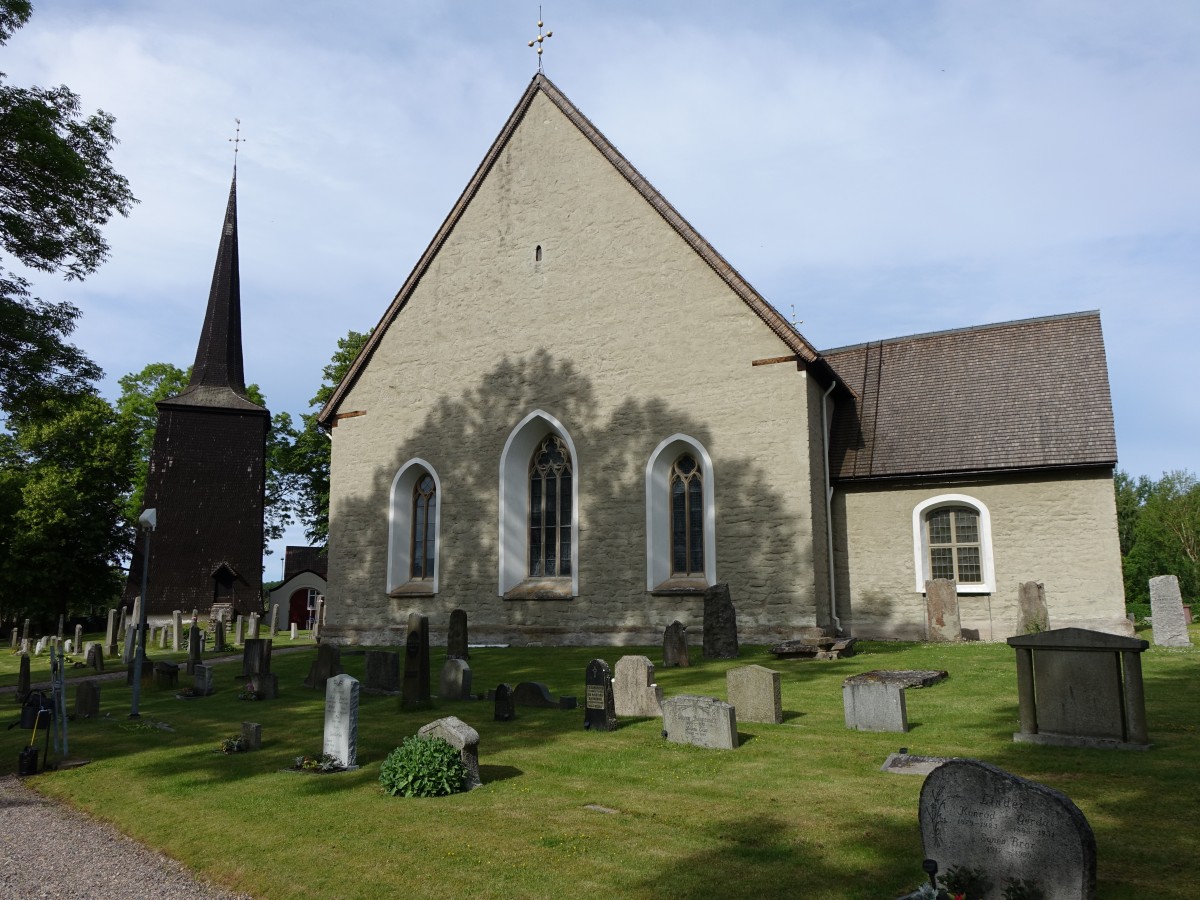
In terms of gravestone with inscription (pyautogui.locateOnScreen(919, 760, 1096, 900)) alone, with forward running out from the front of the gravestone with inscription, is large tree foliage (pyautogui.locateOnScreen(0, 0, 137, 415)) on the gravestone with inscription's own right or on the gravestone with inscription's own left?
on the gravestone with inscription's own right

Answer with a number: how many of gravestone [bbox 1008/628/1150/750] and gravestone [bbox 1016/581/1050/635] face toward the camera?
2

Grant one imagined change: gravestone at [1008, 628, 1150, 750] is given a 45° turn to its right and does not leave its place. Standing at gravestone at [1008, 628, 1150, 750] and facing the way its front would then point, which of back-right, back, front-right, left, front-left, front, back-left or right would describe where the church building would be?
right

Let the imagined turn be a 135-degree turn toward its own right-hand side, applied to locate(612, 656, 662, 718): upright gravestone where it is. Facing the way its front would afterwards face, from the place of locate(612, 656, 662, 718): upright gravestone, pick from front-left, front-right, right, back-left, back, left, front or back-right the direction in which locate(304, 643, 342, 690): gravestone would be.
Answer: front-left

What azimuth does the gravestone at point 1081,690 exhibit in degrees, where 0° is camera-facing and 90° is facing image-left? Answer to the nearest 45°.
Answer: approximately 0°

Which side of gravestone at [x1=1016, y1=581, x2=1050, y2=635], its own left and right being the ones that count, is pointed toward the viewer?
front

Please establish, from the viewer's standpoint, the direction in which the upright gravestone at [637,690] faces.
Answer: facing the viewer and to the left of the viewer

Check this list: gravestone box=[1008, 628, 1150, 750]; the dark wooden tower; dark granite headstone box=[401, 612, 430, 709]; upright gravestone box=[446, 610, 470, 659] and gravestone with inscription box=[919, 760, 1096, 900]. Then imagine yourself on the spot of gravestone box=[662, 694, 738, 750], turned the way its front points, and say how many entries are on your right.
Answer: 3

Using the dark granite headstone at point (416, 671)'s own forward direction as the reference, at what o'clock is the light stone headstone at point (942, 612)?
The light stone headstone is roughly at 7 o'clock from the dark granite headstone.

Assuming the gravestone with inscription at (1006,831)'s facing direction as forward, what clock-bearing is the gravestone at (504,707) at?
The gravestone is roughly at 3 o'clock from the gravestone with inscription.

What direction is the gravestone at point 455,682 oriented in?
toward the camera

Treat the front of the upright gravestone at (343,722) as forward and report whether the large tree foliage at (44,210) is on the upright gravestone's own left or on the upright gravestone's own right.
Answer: on the upright gravestone's own right

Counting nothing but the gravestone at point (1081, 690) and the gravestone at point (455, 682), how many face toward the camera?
2

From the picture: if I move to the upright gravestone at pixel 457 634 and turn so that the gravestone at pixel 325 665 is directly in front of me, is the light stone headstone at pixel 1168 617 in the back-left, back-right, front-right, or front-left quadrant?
back-left

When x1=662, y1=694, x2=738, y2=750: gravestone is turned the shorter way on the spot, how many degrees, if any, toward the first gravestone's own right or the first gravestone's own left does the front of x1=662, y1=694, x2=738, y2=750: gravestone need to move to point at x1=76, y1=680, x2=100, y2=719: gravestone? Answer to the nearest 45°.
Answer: approximately 45° to the first gravestone's own right

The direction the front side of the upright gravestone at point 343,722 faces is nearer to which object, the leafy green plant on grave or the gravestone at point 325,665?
the leafy green plant on grave

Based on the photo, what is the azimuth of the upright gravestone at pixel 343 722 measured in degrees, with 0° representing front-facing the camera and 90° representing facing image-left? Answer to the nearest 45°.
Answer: approximately 45°

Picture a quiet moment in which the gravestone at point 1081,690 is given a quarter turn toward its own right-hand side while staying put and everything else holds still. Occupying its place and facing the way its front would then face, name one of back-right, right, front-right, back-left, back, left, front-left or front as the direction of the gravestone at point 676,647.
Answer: front-right

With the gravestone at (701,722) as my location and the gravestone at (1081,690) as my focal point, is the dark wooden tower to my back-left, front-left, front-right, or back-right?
back-left

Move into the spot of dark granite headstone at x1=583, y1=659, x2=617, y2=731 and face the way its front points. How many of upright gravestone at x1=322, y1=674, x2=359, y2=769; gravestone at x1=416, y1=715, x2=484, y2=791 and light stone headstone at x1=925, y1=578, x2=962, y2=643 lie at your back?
1
